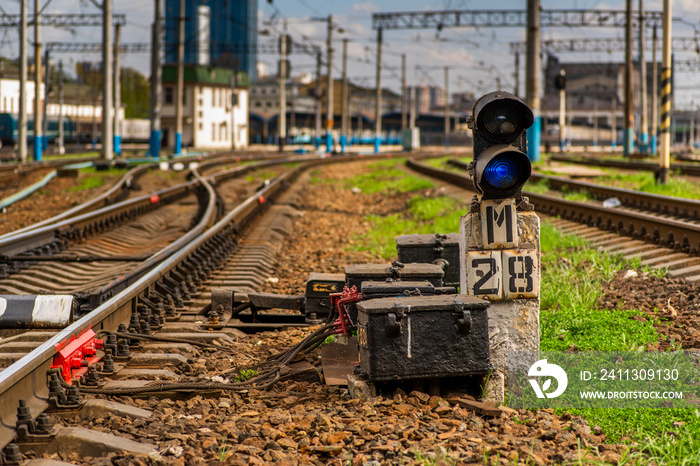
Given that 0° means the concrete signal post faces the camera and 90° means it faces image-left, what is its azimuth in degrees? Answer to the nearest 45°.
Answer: approximately 0°

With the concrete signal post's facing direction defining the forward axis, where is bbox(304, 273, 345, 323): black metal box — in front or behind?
behind

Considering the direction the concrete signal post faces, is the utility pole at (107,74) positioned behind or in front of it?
behind

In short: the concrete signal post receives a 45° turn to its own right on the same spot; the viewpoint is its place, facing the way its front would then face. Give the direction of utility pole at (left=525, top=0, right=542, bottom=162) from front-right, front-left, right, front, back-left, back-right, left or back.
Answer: back-right
